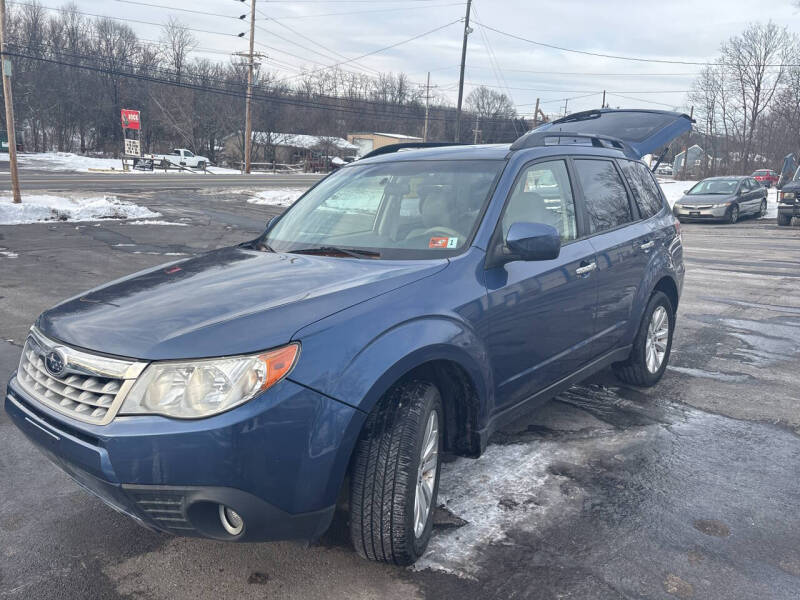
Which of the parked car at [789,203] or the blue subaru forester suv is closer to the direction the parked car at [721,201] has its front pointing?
the blue subaru forester suv

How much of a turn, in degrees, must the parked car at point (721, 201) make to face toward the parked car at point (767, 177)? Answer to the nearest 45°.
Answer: approximately 135° to its right

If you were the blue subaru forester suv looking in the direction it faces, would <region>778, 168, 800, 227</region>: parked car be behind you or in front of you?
behind

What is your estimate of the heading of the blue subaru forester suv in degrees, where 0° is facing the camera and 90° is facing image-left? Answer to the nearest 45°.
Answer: approximately 45°

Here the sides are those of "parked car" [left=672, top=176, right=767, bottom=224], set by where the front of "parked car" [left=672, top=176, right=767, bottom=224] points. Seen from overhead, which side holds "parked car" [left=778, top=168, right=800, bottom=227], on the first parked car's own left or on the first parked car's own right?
on the first parked car's own left

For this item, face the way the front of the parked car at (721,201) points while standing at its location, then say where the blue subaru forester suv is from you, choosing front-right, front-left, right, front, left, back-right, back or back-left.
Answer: front-left

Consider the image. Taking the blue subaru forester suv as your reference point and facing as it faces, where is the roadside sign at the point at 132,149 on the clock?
The roadside sign is roughly at 4 o'clock from the blue subaru forester suv.

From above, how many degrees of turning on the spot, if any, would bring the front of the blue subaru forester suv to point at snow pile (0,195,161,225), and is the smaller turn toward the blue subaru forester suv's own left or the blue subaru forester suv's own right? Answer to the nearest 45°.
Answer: approximately 90° to the blue subaru forester suv's own right

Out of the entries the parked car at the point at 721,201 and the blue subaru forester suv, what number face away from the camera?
0

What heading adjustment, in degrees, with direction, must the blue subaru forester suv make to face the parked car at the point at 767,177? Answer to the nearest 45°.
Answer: approximately 180°

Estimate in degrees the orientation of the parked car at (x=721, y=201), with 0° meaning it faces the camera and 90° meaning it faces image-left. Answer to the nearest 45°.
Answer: approximately 45°

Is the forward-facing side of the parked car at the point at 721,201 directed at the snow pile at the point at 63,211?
yes

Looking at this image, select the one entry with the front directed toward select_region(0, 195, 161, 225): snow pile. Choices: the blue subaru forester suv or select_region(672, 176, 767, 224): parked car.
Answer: the parked car
